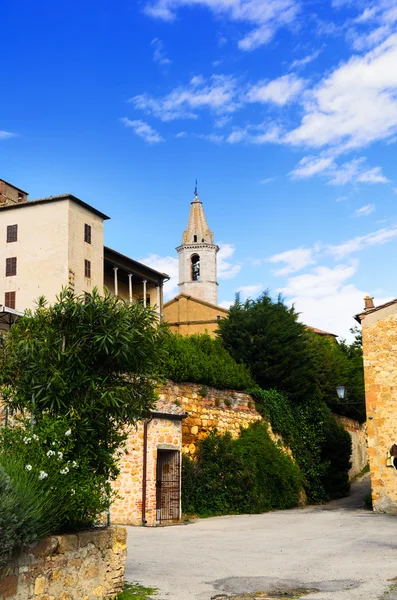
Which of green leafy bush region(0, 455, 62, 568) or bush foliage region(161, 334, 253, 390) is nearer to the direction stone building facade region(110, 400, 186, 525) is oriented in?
the green leafy bush

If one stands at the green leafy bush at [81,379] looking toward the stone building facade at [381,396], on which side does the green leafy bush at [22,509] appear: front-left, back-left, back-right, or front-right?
back-right

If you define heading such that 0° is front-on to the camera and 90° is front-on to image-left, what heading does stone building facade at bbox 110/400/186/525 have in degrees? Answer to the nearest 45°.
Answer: approximately 0°

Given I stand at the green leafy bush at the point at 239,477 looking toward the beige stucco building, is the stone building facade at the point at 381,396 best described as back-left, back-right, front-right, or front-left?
back-right

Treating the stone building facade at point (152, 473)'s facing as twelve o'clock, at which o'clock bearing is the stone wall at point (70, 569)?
The stone wall is roughly at 12 o'clock from the stone building facade.

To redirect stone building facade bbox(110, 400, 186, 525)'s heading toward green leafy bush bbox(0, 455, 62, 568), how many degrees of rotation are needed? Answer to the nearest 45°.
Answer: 0° — it already faces it

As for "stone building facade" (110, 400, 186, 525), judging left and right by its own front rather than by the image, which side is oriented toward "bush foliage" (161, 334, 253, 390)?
back

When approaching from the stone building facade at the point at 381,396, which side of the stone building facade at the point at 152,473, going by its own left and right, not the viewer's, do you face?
left

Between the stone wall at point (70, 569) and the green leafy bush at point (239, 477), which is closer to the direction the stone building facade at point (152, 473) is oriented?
the stone wall

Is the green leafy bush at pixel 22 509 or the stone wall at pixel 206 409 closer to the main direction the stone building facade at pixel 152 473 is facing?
the green leafy bush

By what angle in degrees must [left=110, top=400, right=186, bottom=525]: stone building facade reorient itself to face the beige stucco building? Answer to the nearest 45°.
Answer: approximately 180°

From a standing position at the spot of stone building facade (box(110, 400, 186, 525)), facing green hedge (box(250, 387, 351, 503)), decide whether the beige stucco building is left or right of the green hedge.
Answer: left

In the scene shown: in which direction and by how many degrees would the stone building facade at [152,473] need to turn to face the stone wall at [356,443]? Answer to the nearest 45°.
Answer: approximately 135° to its left

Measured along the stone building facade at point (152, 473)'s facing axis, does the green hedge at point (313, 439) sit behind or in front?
behind
